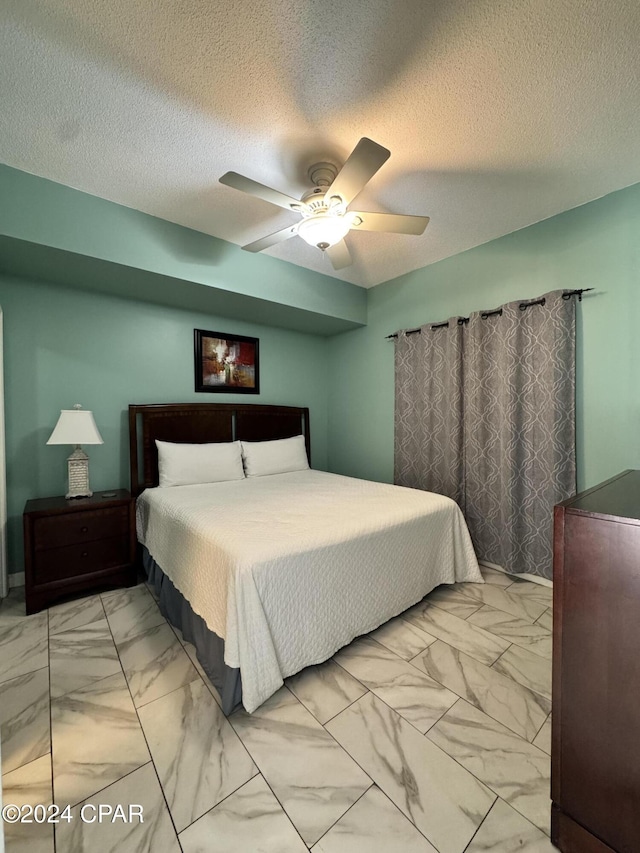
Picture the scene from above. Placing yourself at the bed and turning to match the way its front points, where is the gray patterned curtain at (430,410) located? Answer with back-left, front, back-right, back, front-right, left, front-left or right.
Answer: left

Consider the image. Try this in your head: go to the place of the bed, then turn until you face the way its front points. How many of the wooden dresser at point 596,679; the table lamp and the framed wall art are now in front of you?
1

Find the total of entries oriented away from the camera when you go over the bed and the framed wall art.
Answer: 0

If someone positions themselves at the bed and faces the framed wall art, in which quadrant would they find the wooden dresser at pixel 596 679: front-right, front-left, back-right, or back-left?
back-right

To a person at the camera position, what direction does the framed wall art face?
facing the viewer and to the right of the viewer

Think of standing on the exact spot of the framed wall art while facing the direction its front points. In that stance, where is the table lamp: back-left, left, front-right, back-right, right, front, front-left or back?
right

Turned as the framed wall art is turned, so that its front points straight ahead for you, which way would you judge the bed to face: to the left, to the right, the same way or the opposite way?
the same way

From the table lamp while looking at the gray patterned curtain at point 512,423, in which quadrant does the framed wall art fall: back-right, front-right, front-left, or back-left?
front-left

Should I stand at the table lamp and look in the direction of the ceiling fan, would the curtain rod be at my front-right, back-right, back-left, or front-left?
front-left

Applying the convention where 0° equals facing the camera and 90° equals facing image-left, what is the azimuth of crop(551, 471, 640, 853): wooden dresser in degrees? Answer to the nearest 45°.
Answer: approximately 135°

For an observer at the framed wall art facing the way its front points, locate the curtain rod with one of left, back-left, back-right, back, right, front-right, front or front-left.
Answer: front
